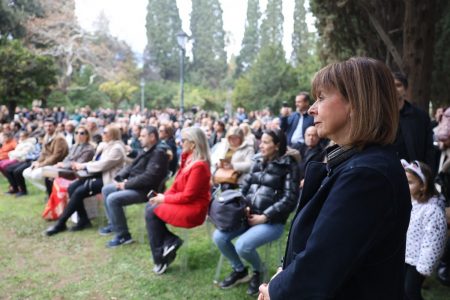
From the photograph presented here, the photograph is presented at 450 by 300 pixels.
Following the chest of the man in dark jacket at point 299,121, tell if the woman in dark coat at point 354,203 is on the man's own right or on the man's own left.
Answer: on the man's own left

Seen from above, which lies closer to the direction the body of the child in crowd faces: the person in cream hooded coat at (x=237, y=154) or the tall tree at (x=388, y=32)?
the person in cream hooded coat

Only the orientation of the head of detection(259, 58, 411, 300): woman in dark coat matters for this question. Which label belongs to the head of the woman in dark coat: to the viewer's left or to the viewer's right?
to the viewer's left

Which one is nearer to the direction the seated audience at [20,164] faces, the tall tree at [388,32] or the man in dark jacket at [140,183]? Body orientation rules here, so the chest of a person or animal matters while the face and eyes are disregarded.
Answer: the man in dark jacket

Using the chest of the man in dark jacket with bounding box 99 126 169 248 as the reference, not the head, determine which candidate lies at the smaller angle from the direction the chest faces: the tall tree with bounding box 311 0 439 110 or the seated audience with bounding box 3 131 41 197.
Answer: the seated audience

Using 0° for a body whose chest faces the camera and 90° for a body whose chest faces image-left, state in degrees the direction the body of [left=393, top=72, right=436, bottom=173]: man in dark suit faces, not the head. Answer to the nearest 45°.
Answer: approximately 45°

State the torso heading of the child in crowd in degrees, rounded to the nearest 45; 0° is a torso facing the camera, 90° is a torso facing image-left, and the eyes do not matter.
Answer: approximately 45°

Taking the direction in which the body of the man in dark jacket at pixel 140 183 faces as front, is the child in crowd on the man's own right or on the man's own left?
on the man's own left

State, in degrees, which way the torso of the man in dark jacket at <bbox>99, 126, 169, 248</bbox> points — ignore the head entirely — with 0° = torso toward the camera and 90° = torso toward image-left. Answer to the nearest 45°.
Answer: approximately 90°

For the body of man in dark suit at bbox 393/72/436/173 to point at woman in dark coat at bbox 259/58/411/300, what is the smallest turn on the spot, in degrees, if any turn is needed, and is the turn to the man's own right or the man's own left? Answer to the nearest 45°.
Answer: approximately 45° to the man's own left

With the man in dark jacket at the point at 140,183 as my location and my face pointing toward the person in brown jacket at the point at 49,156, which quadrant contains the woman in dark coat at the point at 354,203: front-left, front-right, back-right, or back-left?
back-left

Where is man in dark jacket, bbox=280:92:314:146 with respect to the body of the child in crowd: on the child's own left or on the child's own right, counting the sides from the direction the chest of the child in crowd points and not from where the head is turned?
on the child's own right
